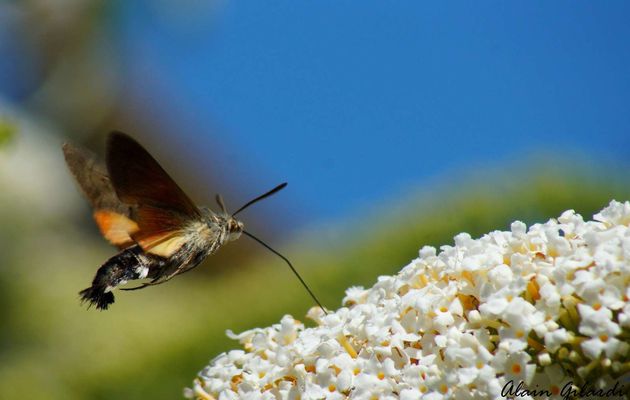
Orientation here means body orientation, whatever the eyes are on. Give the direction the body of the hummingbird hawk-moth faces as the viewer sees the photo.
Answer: to the viewer's right
